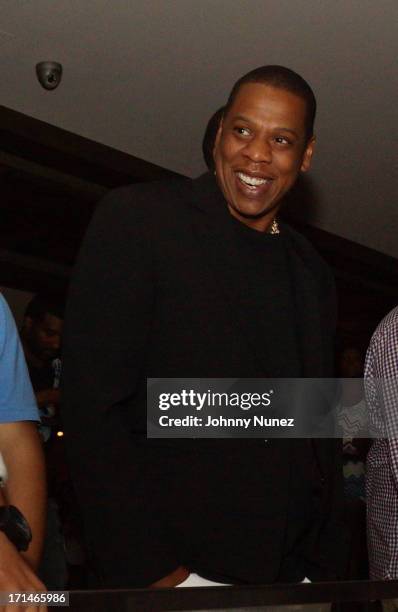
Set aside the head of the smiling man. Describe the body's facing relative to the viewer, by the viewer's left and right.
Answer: facing the viewer and to the right of the viewer
